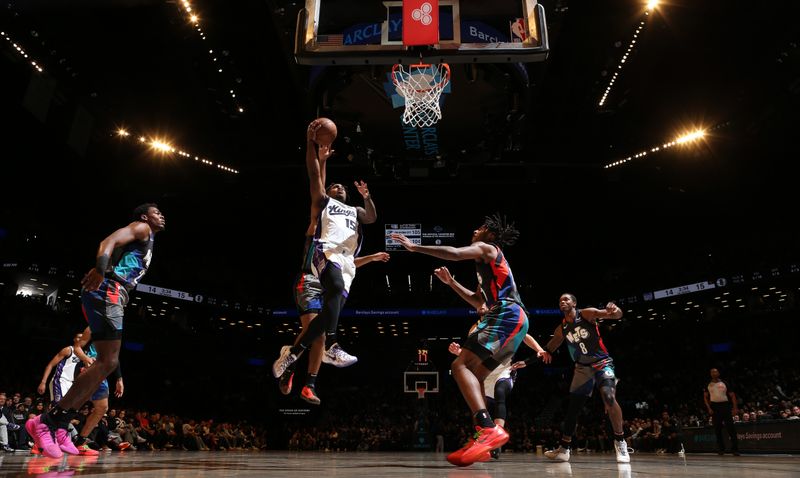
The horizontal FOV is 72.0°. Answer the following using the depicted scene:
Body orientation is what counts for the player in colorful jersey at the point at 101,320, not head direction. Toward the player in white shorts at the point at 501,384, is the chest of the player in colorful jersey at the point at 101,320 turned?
yes

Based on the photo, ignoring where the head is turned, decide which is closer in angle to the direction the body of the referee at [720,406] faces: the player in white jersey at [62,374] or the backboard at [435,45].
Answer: the backboard

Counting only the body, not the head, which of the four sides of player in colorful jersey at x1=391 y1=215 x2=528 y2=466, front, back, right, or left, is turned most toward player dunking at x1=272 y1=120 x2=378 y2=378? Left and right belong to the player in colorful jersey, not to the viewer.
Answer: front

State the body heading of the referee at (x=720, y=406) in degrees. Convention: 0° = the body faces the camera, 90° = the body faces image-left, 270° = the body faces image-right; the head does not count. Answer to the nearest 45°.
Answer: approximately 0°

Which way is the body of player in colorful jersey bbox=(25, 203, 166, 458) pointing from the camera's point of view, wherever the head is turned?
to the viewer's right

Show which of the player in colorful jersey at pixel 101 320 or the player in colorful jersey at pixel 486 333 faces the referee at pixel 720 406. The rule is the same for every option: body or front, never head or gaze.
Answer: the player in colorful jersey at pixel 101 320

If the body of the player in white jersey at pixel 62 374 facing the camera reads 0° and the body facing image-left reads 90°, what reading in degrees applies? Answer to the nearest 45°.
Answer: approximately 315°

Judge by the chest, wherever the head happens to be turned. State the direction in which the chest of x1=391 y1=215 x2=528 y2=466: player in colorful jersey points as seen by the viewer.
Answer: to the viewer's left

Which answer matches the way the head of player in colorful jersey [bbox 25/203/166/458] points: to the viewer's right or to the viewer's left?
to the viewer's right
